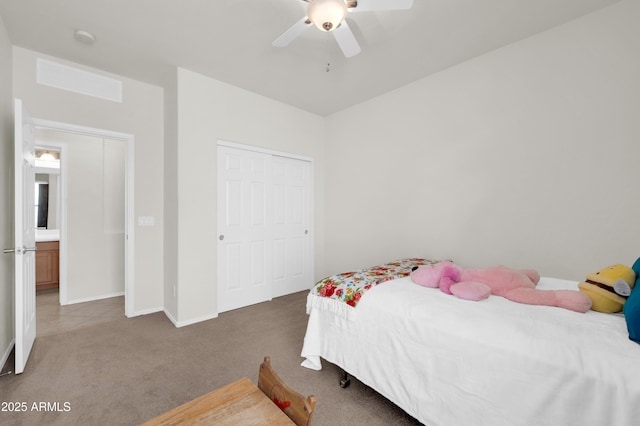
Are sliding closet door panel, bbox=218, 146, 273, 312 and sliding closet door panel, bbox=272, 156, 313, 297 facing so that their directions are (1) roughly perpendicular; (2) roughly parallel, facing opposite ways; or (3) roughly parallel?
roughly parallel

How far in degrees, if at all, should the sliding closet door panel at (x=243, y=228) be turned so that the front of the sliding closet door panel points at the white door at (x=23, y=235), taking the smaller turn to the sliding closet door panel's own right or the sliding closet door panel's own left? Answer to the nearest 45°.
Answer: approximately 90° to the sliding closet door panel's own right

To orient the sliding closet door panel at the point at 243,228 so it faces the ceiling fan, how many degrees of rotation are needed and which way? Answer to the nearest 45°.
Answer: approximately 45° to its right

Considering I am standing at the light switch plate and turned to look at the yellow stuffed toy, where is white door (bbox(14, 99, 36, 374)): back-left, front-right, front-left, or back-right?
front-right

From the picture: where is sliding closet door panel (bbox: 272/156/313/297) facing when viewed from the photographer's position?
facing the viewer and to the right of the viewer

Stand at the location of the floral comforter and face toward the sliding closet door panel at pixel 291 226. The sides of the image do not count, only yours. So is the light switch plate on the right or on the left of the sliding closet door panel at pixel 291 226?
left

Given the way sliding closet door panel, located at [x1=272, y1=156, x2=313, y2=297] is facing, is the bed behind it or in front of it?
in front

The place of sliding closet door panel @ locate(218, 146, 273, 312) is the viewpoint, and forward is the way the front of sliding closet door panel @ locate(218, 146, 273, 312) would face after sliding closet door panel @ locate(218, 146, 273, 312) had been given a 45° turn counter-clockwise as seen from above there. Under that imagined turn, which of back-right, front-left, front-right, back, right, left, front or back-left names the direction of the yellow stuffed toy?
front-right

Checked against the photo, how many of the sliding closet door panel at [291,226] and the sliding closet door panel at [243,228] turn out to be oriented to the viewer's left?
0

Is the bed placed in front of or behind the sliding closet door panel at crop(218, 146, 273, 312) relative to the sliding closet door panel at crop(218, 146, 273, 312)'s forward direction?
in front

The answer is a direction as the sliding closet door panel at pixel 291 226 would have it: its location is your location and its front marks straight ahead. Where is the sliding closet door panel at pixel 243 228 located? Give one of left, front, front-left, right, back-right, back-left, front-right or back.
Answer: right
